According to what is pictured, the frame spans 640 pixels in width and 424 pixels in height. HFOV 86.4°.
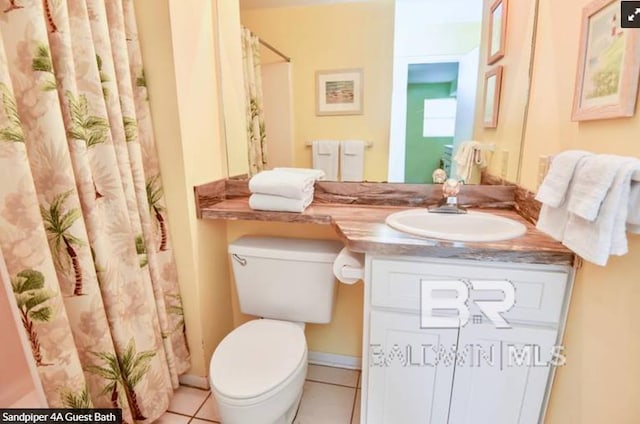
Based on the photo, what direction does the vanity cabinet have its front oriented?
toward the camera

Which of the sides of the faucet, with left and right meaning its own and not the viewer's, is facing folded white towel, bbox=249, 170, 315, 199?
right

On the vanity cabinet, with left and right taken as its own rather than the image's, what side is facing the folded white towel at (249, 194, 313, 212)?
right

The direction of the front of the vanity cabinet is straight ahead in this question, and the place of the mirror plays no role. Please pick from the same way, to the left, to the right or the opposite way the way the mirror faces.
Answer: the same way

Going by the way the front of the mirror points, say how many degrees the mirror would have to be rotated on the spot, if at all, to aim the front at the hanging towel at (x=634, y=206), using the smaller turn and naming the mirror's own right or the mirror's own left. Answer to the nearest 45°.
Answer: approximately 45° to the mirror's own left

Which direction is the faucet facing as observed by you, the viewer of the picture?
facing the viewer

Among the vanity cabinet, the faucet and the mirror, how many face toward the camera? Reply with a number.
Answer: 3

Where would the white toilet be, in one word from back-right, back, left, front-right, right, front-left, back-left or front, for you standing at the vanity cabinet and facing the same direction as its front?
right

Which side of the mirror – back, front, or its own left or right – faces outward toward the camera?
front

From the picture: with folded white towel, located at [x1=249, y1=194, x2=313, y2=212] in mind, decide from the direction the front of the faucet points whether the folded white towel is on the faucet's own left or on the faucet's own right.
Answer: on the faucet's own right

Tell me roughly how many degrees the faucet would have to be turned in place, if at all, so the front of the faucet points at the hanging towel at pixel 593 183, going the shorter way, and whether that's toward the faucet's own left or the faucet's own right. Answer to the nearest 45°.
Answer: approximately 45° to the faucet's own left

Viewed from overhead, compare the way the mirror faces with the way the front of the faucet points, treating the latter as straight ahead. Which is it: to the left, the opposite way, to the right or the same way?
the same way
